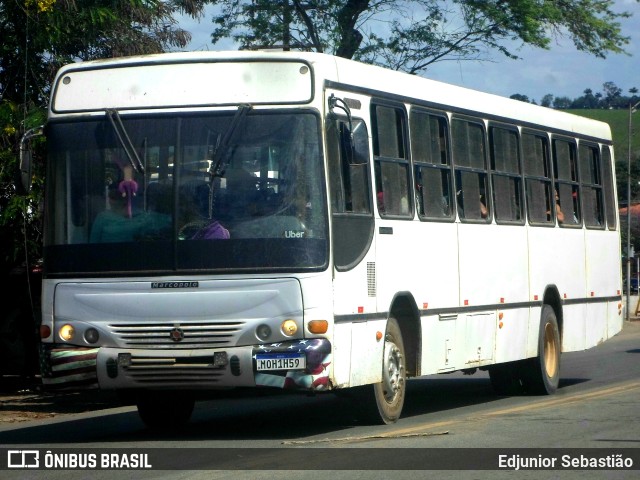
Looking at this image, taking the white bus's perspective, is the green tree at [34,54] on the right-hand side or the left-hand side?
on its right

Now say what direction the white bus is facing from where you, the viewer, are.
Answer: facing the viewer and to the left of the viewer
